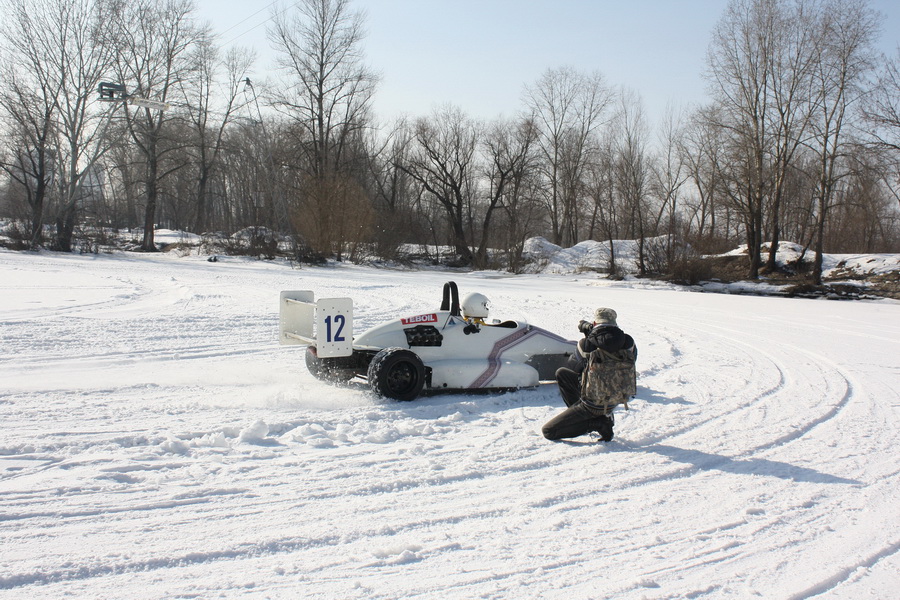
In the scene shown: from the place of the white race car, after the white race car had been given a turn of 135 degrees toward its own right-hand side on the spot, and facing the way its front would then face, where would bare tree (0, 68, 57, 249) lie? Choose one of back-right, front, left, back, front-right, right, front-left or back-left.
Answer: back-right

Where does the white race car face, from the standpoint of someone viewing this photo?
facing away from the viewer and to the right of the viewer
